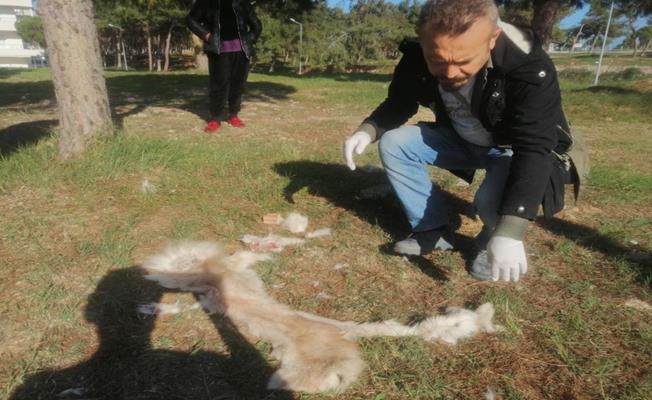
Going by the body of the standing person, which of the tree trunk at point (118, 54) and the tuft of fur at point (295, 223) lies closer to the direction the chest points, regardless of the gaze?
the tuft of fur

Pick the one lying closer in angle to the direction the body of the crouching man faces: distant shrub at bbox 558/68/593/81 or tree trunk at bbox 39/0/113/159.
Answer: the tree trunk

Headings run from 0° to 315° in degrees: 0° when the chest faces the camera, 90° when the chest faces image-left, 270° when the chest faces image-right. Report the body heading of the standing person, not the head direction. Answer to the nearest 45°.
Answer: approximately 0°

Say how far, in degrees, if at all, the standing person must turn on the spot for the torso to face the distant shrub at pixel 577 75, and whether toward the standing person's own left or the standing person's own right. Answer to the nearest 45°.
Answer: approximately 135° to the standing person's own left

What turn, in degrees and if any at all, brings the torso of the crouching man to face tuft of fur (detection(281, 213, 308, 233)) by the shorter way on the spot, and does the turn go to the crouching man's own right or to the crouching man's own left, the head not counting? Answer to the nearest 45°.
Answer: approximately 45° to the crouching man's own right

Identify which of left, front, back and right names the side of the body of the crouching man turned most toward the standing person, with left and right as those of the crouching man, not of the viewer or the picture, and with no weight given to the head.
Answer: right

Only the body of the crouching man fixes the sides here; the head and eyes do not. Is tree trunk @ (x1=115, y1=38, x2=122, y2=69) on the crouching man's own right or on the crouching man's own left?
on the crouching man's own right

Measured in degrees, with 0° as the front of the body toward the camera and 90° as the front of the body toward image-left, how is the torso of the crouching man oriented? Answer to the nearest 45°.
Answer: approximately 45°

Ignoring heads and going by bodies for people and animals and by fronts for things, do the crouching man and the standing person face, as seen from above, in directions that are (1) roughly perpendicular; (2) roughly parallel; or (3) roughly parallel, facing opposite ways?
roughly perpendicular
